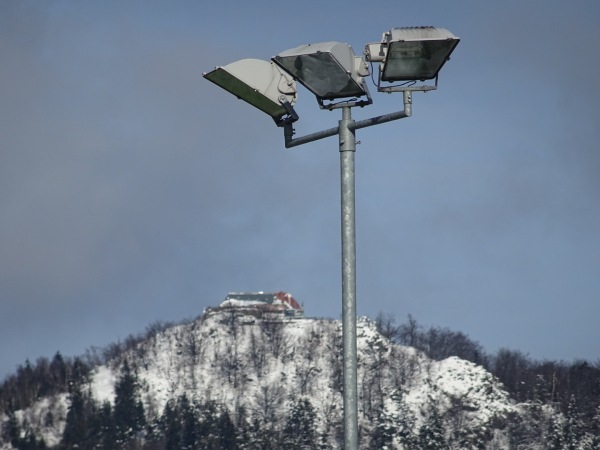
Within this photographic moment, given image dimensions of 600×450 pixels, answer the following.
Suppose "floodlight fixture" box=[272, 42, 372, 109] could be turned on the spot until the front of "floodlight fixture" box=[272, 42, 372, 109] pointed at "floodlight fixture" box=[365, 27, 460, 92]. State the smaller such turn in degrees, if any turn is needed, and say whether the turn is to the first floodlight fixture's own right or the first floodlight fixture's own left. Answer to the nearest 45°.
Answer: approximately 135° to the first floodlight fixture's own left

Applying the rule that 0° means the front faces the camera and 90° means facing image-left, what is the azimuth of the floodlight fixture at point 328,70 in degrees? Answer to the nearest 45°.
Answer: approximately 45°

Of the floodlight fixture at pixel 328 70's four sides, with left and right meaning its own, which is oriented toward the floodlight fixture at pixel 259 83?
right
